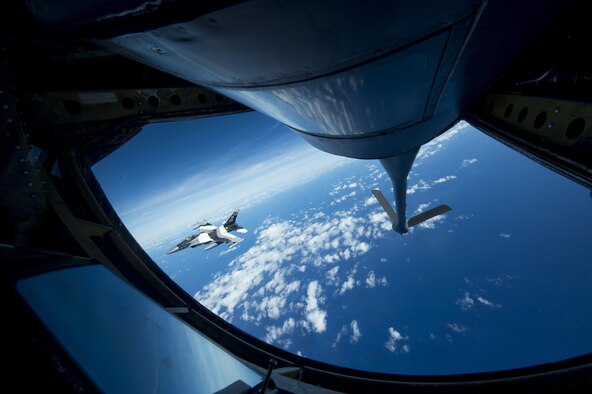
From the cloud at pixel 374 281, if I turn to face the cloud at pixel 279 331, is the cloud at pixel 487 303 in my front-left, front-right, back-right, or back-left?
back-left

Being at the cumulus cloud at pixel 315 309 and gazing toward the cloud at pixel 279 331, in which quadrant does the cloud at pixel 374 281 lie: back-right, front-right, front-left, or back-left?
back-left

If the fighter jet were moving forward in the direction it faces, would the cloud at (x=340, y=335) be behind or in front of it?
behind

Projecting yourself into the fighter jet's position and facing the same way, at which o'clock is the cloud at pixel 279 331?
The cloud is roughly at 5 o'clock from the fighter jet.

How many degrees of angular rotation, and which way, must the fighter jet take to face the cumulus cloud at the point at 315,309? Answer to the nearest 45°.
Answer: approximately 180°
